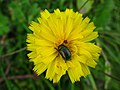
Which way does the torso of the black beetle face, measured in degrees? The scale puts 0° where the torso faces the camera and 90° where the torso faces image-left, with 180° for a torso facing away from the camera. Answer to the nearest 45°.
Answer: approximately 135°

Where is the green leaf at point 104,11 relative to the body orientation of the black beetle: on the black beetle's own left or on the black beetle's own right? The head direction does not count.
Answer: on the black beetle's own right
